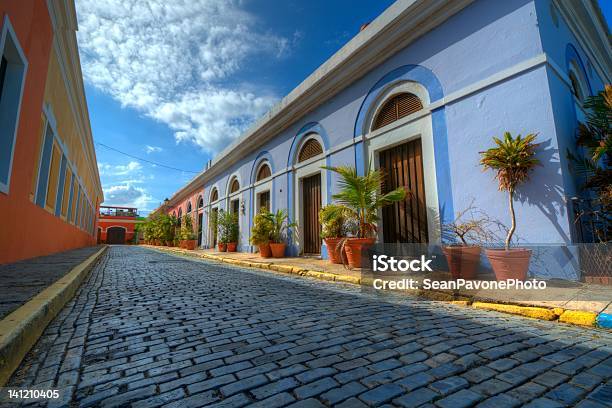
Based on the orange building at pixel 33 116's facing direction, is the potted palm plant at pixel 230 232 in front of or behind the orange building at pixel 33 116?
in front

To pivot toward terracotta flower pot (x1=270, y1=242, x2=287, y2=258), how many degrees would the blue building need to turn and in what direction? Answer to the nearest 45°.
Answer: approximately 90° to its right

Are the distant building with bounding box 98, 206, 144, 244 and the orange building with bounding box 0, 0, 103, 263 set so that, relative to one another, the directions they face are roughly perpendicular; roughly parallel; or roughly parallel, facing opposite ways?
roughly perpendicular

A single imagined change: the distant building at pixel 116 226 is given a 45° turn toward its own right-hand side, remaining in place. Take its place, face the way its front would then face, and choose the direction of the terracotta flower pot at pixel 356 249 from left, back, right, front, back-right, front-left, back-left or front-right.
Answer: front-left

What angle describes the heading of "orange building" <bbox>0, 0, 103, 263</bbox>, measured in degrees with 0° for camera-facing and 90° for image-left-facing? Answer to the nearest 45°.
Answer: approximately 270°

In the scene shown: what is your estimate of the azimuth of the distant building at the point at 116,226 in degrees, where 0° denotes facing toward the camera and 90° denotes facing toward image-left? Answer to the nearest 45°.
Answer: approximately 0°

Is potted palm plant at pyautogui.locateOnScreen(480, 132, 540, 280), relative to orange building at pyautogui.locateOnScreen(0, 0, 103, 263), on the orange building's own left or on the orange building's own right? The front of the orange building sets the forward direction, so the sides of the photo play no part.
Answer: on the orange building's own right

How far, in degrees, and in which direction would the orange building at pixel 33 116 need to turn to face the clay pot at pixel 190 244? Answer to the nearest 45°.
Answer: approximately 45° to its left

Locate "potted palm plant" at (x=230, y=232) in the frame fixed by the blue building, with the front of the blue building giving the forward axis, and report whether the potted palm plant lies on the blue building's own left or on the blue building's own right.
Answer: on the blue building's own right

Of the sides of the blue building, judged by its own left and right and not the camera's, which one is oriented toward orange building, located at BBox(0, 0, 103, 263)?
front

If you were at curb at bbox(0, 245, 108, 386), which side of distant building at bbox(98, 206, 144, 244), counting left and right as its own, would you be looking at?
front
